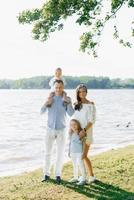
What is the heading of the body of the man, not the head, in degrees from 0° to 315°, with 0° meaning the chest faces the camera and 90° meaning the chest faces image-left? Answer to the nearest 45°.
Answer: approximately 0°

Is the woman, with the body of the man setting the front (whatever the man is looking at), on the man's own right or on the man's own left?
on the man's own left

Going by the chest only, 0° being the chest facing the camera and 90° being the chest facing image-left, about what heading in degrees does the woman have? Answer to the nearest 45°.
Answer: approximately 45°

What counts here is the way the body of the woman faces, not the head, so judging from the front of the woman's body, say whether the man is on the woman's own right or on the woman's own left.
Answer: on the woman's own right
